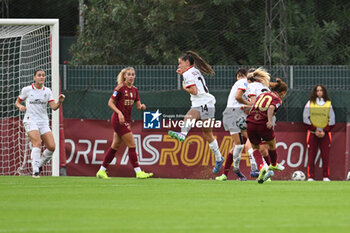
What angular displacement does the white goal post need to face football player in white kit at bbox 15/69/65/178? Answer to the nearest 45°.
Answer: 0° — it already faces them

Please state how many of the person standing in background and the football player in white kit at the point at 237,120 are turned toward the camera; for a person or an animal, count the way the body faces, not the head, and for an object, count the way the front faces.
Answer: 1

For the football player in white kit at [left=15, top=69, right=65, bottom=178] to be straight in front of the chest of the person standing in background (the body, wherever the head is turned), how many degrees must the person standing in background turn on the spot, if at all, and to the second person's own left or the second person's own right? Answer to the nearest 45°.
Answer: approximately 45° to the second person's own right

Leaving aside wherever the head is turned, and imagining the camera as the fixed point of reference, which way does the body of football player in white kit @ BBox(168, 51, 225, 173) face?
to the viewer's left

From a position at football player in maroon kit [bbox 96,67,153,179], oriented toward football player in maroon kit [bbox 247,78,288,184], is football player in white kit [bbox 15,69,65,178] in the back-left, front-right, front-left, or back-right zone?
back-right

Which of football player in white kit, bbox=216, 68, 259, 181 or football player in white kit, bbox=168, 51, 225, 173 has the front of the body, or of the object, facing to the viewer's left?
football player in white kit, bbox=168, 51, 225, 173

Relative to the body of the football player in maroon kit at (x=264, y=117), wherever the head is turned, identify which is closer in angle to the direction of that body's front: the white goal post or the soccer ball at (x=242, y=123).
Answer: the soccer ball

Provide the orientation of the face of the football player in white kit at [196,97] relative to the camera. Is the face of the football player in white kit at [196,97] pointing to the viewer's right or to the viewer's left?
to the viewer's left
